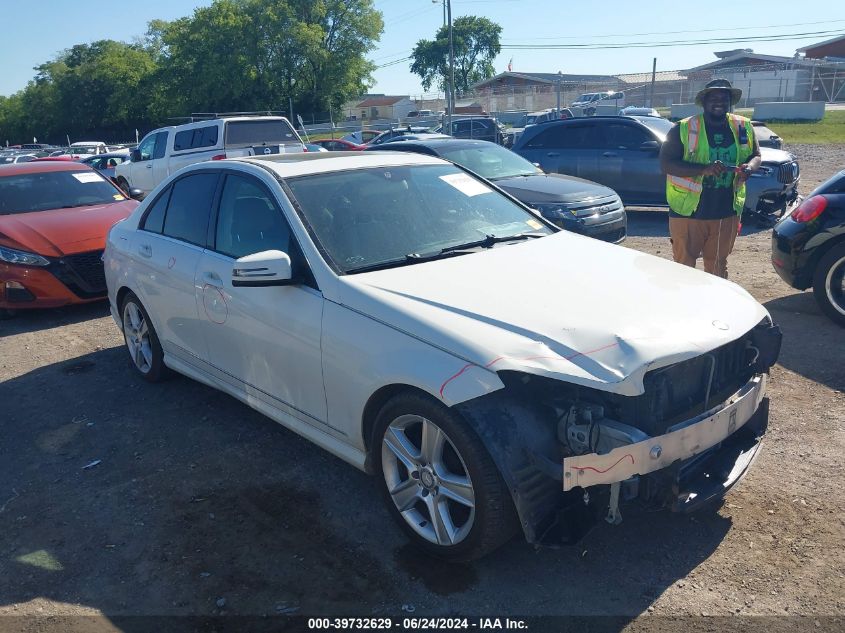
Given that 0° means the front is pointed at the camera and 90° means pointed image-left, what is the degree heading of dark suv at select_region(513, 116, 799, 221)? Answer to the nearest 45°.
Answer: approximately 315°

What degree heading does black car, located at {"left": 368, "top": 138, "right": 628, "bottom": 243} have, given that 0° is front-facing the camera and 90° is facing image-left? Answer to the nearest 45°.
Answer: approximately 315°

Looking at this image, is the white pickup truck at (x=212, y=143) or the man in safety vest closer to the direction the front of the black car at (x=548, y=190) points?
the man in safety vest

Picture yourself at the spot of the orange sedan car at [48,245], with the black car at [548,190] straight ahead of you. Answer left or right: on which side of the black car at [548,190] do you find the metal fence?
left

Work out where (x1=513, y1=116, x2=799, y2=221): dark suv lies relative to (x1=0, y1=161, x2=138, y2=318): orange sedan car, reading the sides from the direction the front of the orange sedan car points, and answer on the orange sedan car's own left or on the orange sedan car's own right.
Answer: on the orange sedan car's own left
